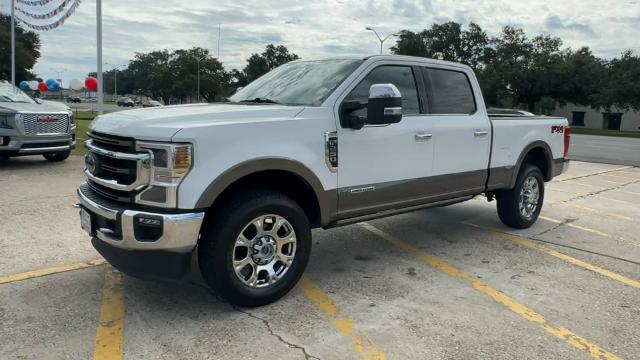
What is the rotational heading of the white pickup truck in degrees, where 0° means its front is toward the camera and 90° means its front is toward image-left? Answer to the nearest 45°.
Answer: approximately 45°

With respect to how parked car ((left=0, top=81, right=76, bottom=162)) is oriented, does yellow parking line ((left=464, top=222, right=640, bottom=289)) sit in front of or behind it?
in front

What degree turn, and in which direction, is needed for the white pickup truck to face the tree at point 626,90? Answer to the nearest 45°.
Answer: approximately 180°

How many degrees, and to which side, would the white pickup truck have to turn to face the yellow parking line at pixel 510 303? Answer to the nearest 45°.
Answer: approximately 135° to its left

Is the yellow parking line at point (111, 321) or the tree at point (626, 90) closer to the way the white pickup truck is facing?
the yellow parking line

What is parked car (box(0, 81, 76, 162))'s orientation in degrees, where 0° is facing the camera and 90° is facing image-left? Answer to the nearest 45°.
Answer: approximately 315°

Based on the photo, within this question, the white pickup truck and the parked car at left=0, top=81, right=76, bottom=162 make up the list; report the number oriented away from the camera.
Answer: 0
